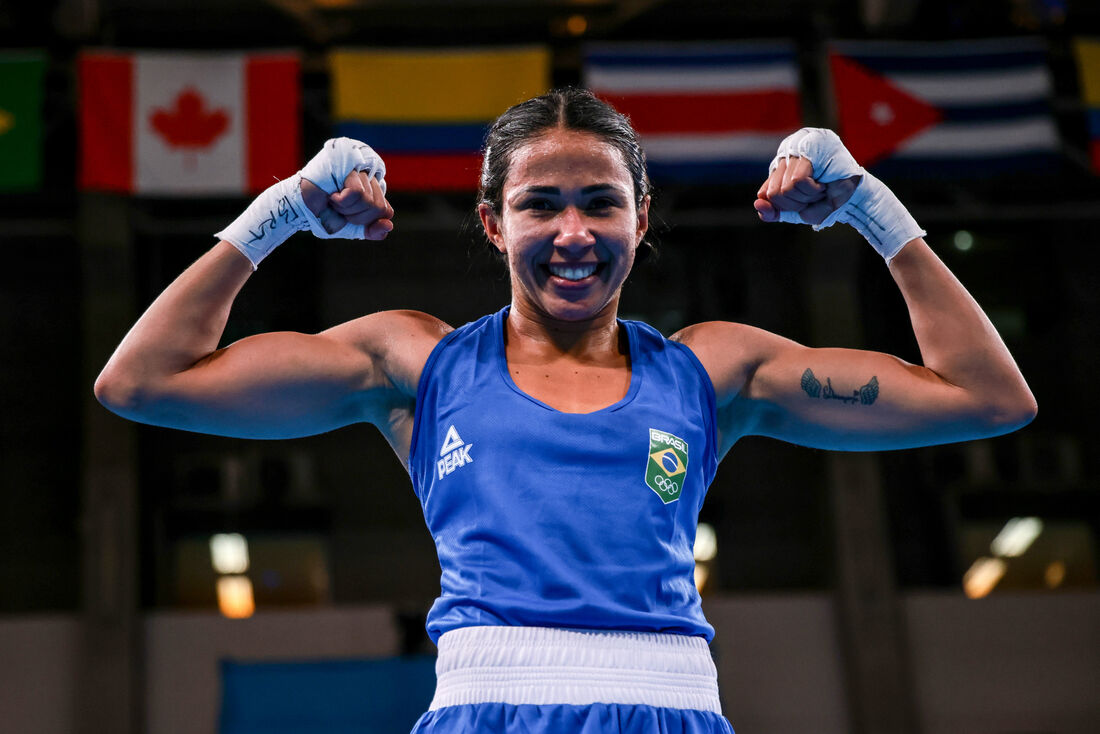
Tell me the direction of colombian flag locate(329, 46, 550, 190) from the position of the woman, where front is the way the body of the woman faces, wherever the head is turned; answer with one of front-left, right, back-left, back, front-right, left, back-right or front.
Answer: back

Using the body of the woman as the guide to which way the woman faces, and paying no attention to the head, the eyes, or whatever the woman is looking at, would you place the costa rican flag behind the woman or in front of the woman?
behind

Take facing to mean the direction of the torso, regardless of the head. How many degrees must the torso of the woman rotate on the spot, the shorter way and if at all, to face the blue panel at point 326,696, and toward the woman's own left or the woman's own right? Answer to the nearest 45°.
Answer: approximately 180°

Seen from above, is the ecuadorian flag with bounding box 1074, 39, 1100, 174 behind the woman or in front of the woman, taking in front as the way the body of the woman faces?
behind

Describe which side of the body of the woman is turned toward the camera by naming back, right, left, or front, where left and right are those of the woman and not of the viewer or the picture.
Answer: front

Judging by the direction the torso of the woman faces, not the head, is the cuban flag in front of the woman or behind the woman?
behind
